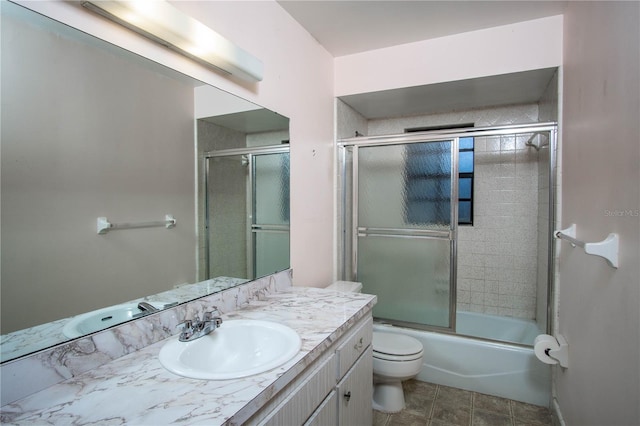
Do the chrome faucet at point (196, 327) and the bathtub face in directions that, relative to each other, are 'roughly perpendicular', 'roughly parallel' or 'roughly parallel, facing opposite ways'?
roughly perpendicular

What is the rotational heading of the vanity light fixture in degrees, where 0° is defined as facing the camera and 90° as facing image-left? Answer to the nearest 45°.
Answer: approximately 315°

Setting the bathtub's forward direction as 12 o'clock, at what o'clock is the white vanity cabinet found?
The white vanity cabinet is roughly at 1 o'clock from the bathtub.

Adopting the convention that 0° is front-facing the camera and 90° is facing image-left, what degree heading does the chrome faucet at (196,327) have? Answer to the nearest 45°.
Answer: approximately 315°

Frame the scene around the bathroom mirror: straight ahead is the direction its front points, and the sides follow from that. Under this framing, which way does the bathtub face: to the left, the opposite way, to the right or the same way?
to the right

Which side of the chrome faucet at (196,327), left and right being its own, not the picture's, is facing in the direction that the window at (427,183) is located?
left
